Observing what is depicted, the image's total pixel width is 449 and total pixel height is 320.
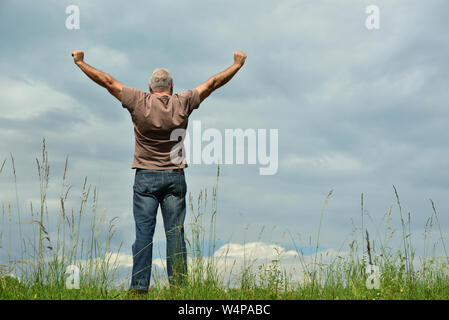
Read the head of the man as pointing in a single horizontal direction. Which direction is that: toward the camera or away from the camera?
away from the camera

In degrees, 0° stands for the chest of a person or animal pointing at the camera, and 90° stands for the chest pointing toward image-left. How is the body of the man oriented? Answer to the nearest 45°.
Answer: approximately 180°
